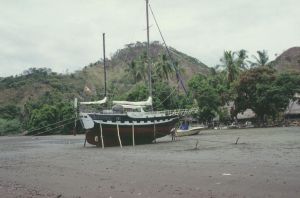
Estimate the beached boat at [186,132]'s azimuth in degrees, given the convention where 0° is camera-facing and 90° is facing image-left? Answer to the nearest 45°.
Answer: approximately 270°

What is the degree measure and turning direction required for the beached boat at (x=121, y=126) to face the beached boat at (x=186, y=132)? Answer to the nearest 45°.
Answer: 0° — it already faces it

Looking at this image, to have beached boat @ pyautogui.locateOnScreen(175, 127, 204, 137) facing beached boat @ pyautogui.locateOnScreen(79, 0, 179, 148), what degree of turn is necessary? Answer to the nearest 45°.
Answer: approximately 135° to its right

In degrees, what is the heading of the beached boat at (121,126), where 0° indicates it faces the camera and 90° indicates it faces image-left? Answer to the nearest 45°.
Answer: approximately 225°
